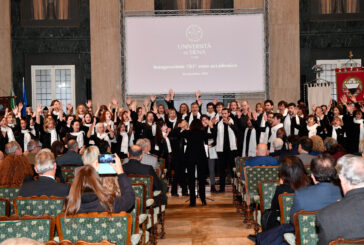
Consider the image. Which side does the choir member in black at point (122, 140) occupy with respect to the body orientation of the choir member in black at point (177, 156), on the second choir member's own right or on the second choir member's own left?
on the second choir member's own right

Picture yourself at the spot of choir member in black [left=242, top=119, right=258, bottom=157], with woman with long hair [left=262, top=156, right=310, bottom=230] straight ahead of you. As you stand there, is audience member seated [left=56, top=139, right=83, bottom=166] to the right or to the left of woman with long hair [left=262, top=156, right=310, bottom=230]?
right

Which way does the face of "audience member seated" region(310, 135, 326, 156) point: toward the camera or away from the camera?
away from the camera

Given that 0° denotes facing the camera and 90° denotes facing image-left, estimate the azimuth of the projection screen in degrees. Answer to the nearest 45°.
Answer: approximately 0°

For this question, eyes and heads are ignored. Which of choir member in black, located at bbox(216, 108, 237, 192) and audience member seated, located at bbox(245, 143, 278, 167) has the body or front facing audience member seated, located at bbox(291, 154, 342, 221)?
the choir member in black

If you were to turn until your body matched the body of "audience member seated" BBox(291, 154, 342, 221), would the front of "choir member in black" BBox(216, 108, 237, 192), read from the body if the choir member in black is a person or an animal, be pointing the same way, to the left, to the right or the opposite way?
the opposite way

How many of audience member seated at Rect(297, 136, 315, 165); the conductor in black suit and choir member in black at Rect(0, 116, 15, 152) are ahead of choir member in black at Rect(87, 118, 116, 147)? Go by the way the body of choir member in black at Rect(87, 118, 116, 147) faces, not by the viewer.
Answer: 2

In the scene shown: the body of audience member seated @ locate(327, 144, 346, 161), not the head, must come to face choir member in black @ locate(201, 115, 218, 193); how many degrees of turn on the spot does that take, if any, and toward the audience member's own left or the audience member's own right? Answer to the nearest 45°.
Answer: approximately 45° to the audience member's own left

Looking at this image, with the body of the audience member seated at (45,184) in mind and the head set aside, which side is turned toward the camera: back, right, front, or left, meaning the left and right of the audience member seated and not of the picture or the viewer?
back

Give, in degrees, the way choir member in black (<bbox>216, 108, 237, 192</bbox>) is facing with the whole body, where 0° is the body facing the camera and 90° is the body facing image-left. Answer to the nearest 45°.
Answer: approximately 0°

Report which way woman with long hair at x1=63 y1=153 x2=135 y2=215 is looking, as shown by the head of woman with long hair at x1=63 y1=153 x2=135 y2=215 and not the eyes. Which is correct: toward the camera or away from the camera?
away from the camera
